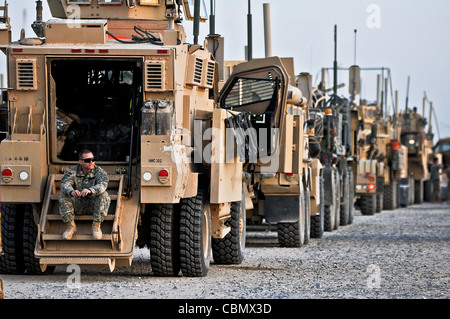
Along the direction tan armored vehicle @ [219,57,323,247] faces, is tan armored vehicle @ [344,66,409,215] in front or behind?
in front

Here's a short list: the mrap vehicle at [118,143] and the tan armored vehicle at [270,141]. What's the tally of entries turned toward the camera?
0

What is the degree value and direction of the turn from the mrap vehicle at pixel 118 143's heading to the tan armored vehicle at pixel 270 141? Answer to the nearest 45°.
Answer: approximately 45° to its right

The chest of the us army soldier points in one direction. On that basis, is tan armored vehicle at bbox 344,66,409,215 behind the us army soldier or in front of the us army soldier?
behind

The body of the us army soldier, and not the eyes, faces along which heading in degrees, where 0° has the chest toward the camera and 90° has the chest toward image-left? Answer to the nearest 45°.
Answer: approximately 0°

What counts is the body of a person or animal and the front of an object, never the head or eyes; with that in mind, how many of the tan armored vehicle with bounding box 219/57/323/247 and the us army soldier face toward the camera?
1

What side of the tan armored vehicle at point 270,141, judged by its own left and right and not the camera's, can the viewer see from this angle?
back

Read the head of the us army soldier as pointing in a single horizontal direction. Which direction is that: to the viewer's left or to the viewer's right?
to the viewer's right

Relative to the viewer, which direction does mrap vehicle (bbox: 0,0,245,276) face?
away from the camera
